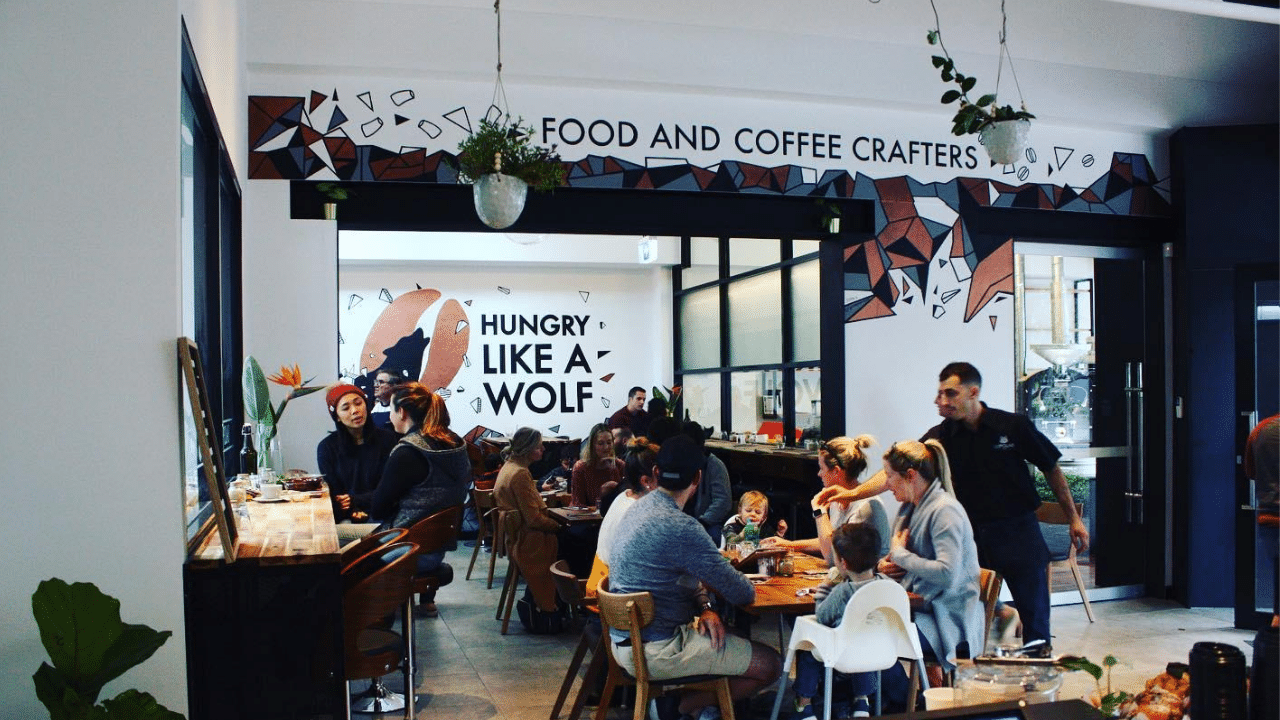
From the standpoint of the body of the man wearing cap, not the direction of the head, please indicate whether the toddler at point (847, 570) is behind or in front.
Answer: in front

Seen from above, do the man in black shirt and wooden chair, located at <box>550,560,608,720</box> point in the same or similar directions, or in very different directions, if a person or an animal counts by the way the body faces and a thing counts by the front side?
very different directions

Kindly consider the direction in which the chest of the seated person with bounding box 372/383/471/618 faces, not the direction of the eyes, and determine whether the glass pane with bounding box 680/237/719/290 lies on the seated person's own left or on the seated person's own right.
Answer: on the seated person's own right

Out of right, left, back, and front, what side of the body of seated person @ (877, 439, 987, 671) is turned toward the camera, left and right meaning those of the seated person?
left

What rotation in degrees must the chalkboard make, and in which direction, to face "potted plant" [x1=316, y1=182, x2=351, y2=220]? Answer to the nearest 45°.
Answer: approximately 90° to its left

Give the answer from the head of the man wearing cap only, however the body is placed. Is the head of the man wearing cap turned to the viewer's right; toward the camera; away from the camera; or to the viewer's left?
away from the camera

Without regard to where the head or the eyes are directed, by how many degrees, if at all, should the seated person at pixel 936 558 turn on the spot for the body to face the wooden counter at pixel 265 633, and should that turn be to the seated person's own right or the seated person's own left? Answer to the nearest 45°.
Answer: approximately 45° to the seated person's own left

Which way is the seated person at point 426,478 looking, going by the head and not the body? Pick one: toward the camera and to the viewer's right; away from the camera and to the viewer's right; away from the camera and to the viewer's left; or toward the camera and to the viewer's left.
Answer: away from the camera and to the viewer's left

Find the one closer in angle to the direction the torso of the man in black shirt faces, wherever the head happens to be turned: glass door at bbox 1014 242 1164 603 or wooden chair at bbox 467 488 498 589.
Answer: the wooden chair

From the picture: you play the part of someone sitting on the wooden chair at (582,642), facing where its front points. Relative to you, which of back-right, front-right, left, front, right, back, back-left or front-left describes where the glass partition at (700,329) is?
front-left

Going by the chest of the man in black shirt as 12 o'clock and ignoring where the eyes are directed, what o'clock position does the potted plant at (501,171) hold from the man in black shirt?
The potted plant is roughly at 1 o'clock from the man in black shirt.

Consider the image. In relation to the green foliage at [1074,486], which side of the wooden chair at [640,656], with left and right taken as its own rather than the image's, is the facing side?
front

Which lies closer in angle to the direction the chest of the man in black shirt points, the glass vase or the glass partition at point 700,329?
the glass vase

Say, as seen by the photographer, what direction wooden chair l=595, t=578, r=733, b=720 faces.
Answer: facing away from the viewer and to the right of the viewer

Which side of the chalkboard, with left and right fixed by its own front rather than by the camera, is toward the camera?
right
